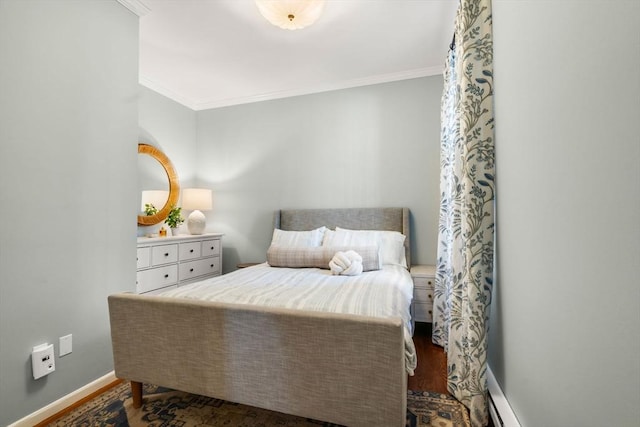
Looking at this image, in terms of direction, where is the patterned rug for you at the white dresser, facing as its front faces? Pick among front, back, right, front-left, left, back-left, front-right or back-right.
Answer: front-right

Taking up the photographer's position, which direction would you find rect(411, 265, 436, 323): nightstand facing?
facing the viewer

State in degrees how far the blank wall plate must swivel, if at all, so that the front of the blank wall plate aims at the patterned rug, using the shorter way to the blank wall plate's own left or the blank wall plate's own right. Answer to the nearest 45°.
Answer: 0° — it already faces it

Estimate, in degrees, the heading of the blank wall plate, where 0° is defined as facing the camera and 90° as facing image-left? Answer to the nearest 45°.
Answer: approximately 315°

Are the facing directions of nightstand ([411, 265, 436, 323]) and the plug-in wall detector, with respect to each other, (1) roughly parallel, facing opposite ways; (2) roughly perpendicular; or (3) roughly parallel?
roughly perpendicular

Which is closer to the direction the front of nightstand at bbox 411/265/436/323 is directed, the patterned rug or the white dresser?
the patterned rug

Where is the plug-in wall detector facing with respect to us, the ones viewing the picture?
facing the viewer and to the right of the viewer

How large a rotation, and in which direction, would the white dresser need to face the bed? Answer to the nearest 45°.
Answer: approximately 45° to its right

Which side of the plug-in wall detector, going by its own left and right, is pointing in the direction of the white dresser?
left

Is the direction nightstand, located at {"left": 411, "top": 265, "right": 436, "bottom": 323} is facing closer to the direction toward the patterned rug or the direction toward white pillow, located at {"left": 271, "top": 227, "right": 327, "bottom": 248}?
the patterned rug

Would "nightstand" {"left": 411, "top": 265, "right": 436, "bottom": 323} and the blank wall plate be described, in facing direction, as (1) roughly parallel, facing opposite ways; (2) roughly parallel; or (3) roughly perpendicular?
roughly perpendicular

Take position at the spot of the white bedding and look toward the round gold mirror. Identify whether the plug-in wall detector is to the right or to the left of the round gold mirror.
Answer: left
